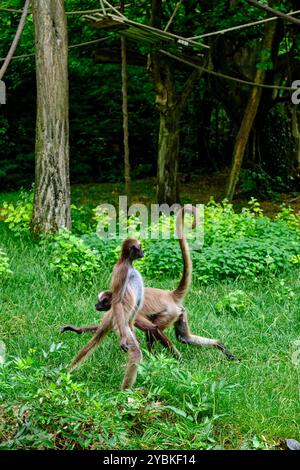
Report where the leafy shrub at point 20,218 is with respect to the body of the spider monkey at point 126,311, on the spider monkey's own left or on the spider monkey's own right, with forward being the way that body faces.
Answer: on the spider monkey's own left

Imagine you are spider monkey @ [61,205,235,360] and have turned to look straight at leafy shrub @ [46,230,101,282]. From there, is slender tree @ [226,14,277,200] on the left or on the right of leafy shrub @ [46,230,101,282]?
right

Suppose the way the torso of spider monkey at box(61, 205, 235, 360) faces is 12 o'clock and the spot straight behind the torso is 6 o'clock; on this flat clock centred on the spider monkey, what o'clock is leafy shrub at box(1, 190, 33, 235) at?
The leafy shrub is roughly at 2 o'clock from the spider monkey.

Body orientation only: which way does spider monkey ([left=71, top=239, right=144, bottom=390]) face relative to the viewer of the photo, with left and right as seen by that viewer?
facing to the right of the viewer

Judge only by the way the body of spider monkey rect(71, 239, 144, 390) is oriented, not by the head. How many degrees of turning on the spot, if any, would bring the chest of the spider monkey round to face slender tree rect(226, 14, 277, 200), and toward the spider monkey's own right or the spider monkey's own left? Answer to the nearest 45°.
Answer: approximately 90° to the spider monkey's own left

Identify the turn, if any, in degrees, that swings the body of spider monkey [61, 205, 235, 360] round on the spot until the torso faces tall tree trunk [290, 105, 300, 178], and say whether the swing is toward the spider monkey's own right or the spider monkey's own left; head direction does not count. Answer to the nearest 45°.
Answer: approximately 90° to the spider monkey's own right

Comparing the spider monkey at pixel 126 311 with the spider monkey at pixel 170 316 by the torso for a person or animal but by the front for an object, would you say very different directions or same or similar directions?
very different directions

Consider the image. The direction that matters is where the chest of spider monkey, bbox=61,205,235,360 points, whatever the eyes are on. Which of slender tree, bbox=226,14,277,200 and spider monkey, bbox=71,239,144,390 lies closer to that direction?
the spider monkey

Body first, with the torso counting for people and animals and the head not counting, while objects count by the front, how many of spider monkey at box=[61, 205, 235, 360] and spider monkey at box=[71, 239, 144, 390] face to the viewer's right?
1

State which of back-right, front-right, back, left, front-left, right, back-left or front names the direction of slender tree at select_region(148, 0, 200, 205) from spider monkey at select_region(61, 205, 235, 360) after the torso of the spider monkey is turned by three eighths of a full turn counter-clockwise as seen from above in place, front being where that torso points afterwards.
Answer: back-left

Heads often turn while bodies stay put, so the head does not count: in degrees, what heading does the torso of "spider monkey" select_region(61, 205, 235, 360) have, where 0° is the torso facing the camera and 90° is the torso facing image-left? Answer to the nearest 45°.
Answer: approximately 90°
